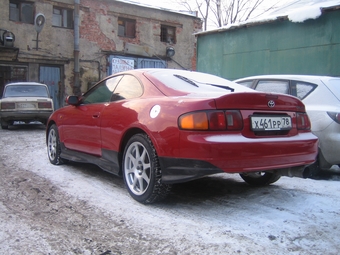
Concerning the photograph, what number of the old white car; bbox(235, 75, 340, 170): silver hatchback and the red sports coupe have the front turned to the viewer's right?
0

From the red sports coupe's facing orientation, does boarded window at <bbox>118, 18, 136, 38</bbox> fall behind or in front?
in front

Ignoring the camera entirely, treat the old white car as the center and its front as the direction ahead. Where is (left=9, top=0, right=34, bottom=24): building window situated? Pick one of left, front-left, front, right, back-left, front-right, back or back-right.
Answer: front

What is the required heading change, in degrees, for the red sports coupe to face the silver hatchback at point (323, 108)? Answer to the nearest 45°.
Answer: approximately 90° to its right

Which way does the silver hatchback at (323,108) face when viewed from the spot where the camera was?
facing away from the viewer and to the left of the viewer

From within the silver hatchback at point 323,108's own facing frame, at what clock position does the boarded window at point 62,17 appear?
The boarded window is roughly at 12 o'clock from the silver hatchback.

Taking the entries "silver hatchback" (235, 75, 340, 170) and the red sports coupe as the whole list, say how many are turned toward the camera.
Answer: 0

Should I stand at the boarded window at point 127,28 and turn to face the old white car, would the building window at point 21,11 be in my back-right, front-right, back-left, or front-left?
front-right

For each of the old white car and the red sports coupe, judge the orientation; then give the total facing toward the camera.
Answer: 0

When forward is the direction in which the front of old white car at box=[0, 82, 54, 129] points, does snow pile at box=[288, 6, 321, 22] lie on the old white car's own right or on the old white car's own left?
on the old white car's own right

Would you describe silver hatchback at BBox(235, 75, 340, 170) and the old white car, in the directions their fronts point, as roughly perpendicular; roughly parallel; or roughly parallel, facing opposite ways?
roughly parallel

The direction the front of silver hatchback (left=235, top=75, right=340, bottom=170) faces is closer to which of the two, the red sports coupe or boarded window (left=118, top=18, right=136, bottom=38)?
the boarded window

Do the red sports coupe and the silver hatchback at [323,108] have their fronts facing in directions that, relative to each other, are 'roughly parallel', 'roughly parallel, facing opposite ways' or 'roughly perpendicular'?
roughly parallel

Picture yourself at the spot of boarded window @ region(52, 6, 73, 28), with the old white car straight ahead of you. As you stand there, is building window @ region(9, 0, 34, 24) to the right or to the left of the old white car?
right

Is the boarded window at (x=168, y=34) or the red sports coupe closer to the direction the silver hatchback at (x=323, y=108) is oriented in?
the boarded window

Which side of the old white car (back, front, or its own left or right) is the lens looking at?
back

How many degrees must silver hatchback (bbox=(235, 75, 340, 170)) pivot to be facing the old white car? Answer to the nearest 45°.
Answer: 0° — it already faces it

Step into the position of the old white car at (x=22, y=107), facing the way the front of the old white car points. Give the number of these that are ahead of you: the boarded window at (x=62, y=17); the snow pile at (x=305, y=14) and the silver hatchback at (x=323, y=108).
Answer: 1

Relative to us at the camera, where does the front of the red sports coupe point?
facing away from the viewer and to the left of the viewer
